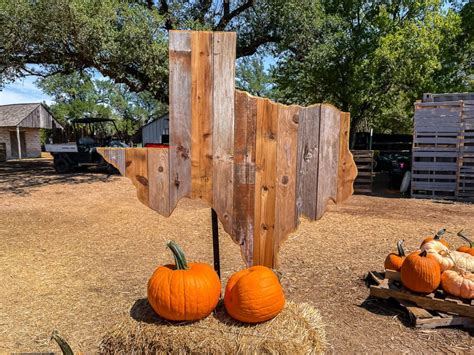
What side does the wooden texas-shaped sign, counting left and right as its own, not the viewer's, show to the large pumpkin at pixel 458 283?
left

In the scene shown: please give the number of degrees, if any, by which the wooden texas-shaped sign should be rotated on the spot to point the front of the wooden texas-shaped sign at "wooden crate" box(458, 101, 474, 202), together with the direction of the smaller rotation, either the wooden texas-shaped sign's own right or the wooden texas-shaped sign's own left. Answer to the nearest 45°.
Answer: approximately 135° to the wooden texas-shaped sign's own left

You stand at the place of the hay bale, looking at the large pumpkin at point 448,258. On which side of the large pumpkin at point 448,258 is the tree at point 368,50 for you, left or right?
left

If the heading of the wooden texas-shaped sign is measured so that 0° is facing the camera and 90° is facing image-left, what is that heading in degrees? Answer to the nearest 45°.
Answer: approximately 0°

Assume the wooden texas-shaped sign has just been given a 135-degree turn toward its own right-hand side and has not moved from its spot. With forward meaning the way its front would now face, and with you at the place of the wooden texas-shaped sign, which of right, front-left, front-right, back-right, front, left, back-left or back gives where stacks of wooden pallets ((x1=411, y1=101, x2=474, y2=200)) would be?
right

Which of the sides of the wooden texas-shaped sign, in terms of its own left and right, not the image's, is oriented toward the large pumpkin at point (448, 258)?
left

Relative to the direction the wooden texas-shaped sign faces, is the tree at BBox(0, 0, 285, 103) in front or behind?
behind

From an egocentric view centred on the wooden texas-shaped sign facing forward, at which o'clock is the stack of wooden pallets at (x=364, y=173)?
The stack of wooden pallets is roughly at 7 o'clock from the wooden texas-shaped sign.

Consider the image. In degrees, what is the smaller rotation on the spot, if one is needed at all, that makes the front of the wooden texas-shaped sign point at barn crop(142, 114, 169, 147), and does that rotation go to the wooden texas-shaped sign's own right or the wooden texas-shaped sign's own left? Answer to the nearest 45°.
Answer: approximately 180°

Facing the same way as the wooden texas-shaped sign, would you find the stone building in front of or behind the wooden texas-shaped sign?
behind

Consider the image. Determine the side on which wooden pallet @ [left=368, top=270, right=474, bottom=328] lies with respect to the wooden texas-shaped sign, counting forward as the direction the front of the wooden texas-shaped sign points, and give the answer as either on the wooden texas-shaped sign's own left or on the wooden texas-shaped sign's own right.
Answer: on the wooden texas-shaped sign's own left
